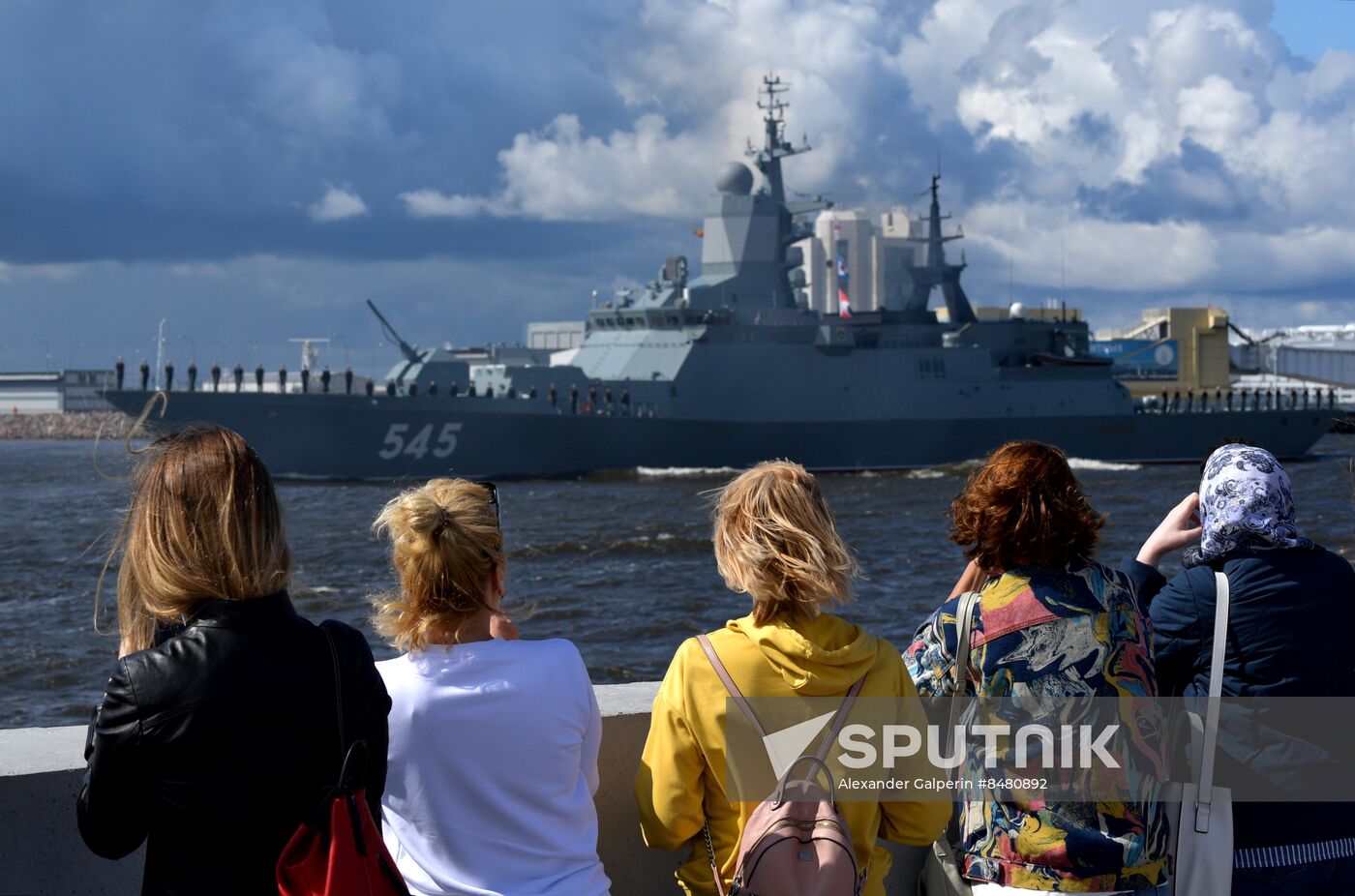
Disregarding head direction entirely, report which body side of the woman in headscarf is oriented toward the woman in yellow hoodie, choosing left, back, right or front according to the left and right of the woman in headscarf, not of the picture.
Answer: left

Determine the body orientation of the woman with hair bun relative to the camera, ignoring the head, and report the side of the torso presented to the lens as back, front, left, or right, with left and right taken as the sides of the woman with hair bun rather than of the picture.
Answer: back

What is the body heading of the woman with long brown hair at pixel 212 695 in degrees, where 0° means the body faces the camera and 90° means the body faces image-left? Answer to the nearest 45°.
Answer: approximately 180°

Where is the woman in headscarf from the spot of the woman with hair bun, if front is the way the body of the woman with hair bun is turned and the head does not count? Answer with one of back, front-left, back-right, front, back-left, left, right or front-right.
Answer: right

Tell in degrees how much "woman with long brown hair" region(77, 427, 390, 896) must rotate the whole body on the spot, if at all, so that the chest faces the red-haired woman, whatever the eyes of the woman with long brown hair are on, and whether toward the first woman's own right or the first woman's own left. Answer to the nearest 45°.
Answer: approximately 90° to the first woman's own right

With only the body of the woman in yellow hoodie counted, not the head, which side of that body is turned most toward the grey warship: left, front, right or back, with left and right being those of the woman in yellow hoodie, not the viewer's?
front

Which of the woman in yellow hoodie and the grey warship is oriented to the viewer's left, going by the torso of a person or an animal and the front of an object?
the grey warship

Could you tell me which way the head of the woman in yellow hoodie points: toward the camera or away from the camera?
away from the camera

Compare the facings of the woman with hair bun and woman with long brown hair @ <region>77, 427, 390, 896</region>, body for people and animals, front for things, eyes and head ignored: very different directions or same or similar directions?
same or similar directions

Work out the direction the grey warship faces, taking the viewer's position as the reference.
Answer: facing to the left of the viewer

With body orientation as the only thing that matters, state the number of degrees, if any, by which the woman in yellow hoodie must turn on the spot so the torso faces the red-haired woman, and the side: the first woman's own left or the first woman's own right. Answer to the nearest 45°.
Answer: approximately 90° to the first woman's own right

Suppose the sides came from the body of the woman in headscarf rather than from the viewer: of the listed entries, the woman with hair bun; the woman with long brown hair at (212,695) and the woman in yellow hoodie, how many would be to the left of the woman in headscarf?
3

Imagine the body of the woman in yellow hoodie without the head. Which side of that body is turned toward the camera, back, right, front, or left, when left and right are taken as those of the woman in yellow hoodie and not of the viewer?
back

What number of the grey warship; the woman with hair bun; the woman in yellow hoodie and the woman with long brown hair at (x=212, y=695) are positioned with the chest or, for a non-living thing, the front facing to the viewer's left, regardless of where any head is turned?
1

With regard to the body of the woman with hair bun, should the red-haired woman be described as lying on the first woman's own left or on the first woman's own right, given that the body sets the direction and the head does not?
on the first woman's own right

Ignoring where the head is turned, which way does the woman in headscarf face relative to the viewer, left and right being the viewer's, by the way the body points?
facing away from the viewer and to the left of the viewer

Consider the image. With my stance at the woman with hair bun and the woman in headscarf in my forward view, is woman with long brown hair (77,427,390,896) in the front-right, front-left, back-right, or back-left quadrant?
back-right
